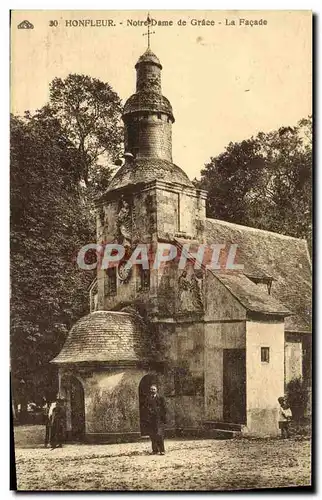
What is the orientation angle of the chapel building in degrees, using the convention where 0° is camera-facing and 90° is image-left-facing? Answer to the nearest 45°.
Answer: approximately 45°
